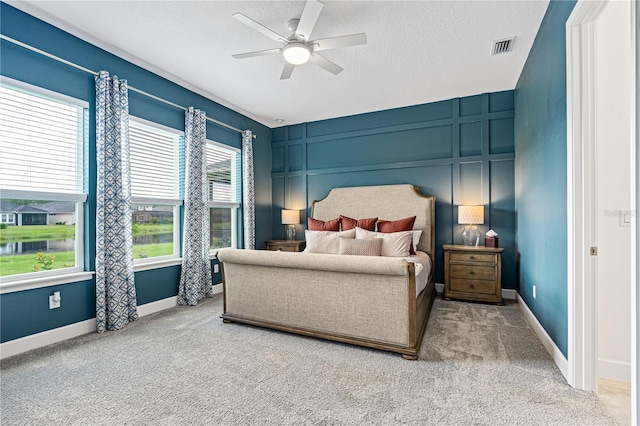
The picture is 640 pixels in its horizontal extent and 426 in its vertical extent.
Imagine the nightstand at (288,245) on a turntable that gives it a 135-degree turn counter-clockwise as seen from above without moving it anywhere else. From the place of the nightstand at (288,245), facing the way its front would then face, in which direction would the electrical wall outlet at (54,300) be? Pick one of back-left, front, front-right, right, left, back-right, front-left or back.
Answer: back-right

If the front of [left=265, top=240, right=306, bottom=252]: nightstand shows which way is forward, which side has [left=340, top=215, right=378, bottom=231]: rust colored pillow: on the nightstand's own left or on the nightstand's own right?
on the nightstand's own left

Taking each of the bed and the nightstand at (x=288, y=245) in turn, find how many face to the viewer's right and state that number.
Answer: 0

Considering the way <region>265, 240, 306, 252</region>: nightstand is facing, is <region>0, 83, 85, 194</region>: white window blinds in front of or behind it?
in front

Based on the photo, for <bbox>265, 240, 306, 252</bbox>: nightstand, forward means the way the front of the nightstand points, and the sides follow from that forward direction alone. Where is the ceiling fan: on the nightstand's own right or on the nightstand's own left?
on the nightstand's own left

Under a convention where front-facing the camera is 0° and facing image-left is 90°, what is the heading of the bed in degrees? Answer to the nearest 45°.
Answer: approximately 45°

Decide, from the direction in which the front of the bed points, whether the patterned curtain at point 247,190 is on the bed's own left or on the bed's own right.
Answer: on the bed's own right
